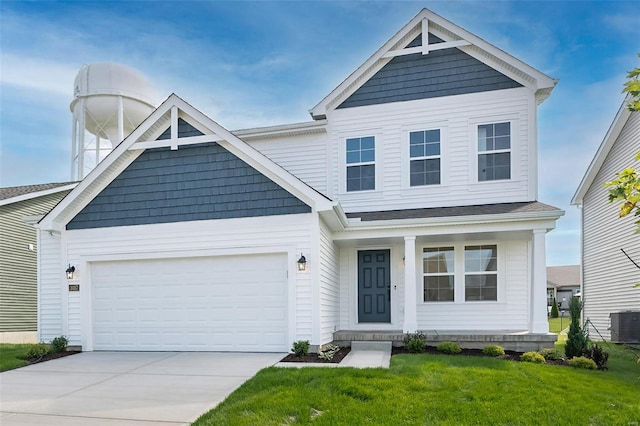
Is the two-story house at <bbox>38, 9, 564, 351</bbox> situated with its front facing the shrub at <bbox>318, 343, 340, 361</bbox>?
yes

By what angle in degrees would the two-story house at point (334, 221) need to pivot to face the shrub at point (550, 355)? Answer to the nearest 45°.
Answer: approximately 45° to its left

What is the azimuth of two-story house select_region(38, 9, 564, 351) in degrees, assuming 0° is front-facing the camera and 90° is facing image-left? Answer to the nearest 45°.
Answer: approximately 0°

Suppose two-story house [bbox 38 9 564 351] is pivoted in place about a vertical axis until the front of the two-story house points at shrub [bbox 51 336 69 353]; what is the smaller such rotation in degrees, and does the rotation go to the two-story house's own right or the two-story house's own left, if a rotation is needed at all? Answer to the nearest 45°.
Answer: approximately 90° to the two-story house's own right
